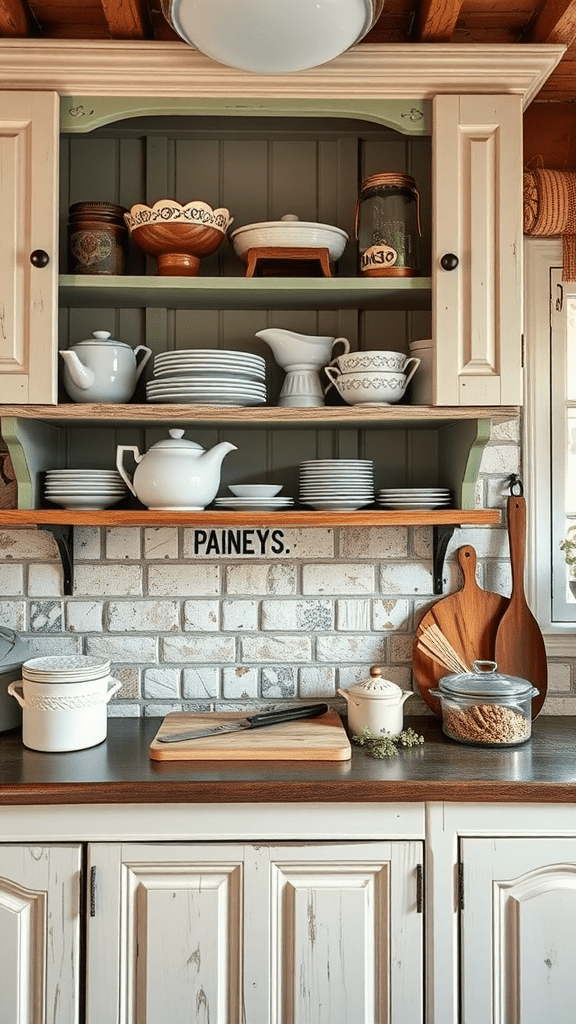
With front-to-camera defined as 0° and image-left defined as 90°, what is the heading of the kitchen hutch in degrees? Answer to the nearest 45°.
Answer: approximately 0°

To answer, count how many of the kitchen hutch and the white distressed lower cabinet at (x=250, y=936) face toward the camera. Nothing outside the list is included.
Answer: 2
